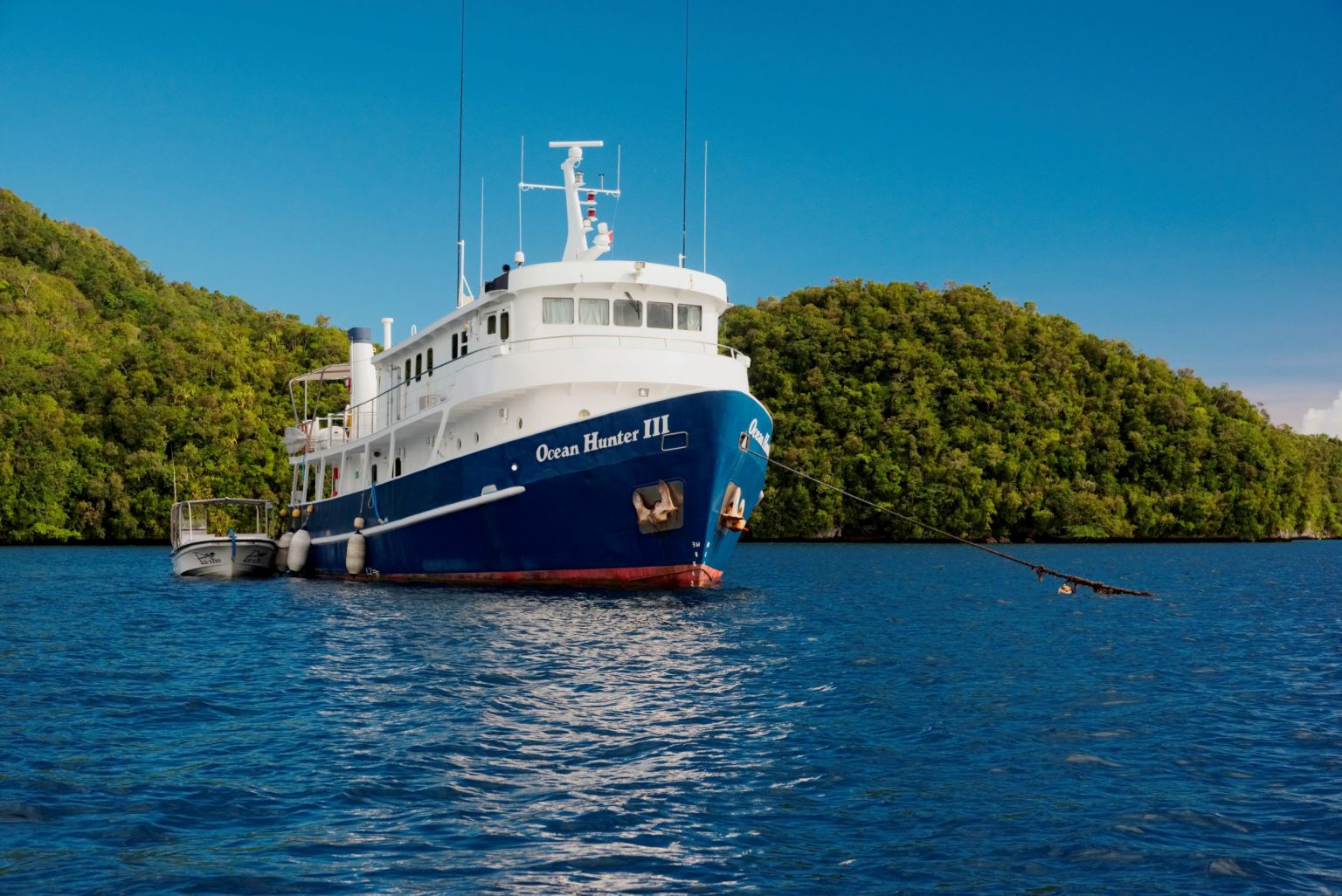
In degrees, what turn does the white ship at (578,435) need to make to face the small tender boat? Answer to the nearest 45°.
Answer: approximately 180°

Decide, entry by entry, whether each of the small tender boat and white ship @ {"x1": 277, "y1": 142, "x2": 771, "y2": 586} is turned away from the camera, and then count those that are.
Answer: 0

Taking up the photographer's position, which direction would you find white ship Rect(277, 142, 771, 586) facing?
facing the viewer and to the right of the viewer

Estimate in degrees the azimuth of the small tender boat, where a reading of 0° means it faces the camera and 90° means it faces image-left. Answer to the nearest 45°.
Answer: approximately 0°
